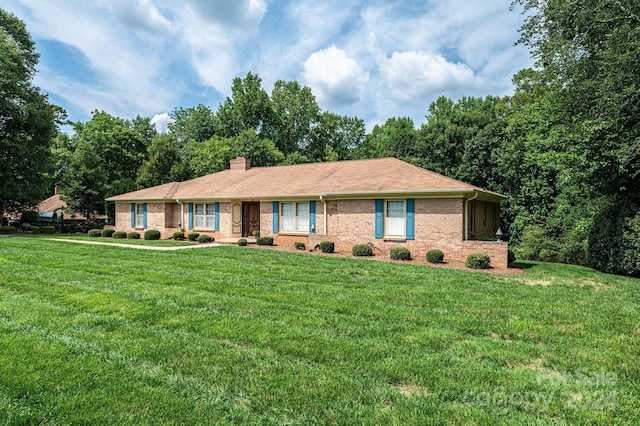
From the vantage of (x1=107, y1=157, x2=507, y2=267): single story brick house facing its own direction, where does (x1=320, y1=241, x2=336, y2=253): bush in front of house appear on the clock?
The bush in front of house is roughly at 11 o'clock from the single story brick house.

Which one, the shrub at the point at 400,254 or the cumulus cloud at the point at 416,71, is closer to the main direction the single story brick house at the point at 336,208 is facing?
the shrub

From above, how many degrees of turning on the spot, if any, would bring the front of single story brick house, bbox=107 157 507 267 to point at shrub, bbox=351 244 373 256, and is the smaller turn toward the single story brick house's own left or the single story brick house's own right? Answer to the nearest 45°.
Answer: approximately 45° to the single story brick house's own left

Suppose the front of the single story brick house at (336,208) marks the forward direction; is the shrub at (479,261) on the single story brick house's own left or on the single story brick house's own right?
on the single story brick house's own left

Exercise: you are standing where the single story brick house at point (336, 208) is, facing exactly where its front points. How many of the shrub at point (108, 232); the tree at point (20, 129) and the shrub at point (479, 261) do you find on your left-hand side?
1

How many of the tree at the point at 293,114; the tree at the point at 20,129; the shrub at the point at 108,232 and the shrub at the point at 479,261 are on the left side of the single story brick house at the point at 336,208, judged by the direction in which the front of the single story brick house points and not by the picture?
1

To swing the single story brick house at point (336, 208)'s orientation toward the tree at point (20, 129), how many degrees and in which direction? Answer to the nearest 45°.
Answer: approximately 90° to its right

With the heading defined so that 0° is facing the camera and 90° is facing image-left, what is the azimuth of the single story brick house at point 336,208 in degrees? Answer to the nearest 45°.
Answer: approximately 45°

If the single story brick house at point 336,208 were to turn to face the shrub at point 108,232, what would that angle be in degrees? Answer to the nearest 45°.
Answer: approximately 90° to its right

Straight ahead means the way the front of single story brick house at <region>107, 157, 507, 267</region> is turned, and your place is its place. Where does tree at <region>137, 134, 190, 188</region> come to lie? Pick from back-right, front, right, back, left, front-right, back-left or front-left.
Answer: right

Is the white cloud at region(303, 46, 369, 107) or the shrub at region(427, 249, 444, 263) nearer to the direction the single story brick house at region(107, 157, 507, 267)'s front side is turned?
the shrub
